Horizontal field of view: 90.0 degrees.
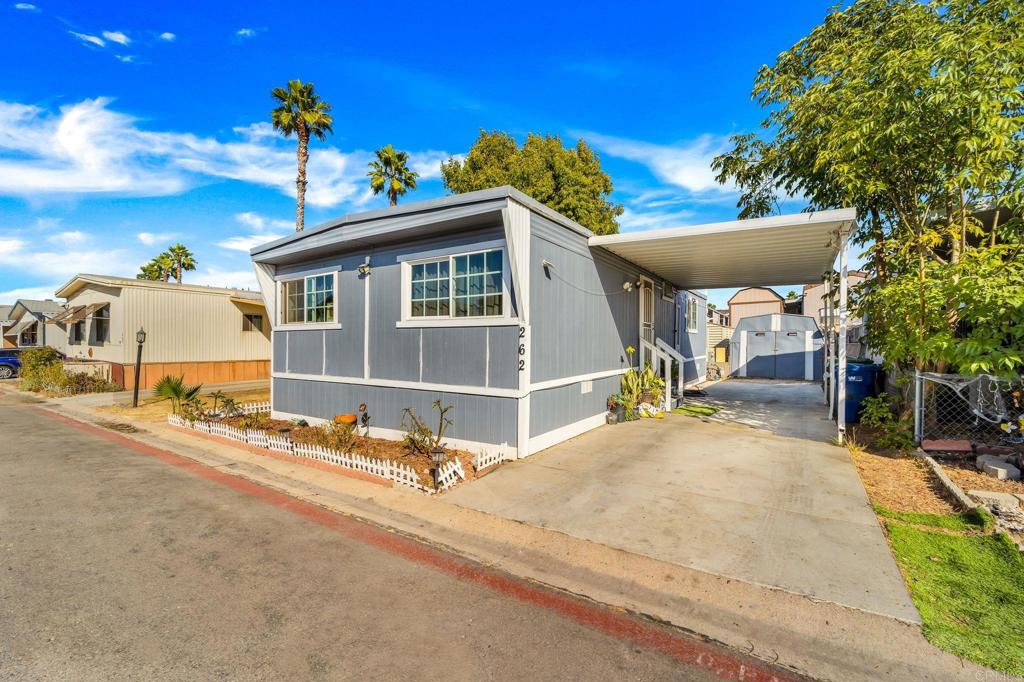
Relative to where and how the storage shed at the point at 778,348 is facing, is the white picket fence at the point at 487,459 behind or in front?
in front

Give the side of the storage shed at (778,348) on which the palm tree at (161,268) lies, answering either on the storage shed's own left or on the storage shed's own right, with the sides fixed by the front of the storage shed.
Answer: on the storage shed's own right

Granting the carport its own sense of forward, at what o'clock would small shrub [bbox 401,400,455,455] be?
The small shrub is roughly at 2 o'clock from the carport.

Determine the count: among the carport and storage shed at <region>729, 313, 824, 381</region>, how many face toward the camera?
2

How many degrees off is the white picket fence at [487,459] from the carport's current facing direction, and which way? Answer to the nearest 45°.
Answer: approximately 45° to its right

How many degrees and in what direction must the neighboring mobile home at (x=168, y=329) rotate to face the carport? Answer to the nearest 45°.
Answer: approximately 90° to its left

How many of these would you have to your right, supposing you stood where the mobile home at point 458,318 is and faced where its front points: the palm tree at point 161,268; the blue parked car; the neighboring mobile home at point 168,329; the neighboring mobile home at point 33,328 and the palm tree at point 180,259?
5

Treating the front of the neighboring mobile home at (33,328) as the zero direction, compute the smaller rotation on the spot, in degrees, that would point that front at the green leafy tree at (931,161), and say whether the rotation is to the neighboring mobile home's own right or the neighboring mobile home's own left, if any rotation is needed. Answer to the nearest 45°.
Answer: approximately 45° to the neighboring mobile home's own left

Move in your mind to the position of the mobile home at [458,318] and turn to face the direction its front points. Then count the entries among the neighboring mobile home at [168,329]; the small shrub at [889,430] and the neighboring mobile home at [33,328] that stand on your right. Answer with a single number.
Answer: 2
